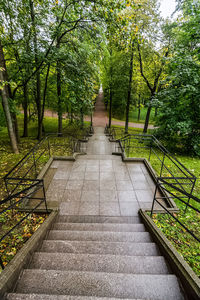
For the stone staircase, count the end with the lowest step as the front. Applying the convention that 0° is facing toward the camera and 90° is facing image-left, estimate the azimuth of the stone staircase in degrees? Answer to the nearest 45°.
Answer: approximately 180°

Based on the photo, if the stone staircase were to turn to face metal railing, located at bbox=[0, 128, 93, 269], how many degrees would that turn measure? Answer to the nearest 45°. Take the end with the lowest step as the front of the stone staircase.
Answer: approximately 45° to its left

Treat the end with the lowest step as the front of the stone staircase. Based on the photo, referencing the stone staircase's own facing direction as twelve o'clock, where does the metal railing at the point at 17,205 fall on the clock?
The metal railing is roughly at 10 o'clock from the stone staircase.

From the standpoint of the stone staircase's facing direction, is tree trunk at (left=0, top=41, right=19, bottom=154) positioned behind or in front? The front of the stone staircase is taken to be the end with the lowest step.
in front

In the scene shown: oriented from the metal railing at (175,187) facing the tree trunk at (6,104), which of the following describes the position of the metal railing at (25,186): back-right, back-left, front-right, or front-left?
front-left
